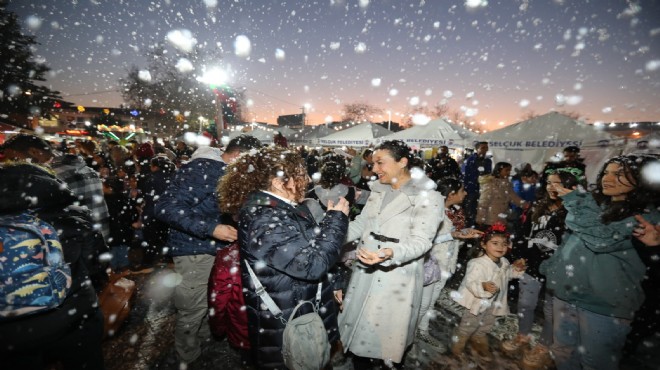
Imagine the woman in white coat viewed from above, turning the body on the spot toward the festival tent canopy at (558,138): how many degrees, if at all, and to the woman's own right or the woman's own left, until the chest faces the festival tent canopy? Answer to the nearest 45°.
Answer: approximately 180°

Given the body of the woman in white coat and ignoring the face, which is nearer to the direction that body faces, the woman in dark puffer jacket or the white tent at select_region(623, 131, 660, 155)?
the woman in dark puffer jacket

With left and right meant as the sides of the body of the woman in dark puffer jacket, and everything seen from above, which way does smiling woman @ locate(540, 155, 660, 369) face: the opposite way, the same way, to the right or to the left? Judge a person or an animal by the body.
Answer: the opposite way

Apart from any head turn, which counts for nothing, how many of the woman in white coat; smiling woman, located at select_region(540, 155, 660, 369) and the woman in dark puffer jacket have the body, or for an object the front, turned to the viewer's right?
1

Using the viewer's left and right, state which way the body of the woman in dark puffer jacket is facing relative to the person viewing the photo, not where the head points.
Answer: facing to the right of the viewer

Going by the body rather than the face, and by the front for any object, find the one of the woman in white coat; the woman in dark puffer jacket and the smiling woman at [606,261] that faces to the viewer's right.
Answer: the woman in dark puffer jacket

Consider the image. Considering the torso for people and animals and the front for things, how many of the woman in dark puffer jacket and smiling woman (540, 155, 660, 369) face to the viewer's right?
1

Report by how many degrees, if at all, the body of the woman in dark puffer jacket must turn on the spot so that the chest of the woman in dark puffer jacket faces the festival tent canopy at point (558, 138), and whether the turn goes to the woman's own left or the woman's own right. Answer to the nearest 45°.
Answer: approximately 45° to the woman's own left

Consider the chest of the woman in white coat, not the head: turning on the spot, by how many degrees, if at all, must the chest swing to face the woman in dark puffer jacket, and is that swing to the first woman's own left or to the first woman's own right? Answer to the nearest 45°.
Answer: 0° — they already face them

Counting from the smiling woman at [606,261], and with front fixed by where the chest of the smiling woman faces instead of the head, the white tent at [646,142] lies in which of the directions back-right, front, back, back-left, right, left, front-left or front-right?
back-right

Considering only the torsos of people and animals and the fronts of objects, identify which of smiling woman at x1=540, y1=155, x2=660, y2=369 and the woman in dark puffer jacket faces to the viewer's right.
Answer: the woman in dark puffer jacket

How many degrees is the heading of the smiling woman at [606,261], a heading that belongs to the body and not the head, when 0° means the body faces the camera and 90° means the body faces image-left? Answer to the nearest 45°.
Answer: approximately 45°

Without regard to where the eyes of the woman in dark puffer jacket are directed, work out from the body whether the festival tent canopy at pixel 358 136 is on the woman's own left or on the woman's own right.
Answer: on the woman's own left

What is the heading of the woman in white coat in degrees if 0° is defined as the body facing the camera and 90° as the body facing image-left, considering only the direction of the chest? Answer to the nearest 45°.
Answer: approximately 45°

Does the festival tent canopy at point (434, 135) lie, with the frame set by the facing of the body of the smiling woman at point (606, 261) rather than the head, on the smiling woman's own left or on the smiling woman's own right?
on the smiling woman's own right

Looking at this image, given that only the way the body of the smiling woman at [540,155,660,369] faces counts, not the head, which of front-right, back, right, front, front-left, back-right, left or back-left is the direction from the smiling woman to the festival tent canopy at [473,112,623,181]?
back-right

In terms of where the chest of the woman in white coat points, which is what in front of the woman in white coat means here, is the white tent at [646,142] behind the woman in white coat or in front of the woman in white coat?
behind
